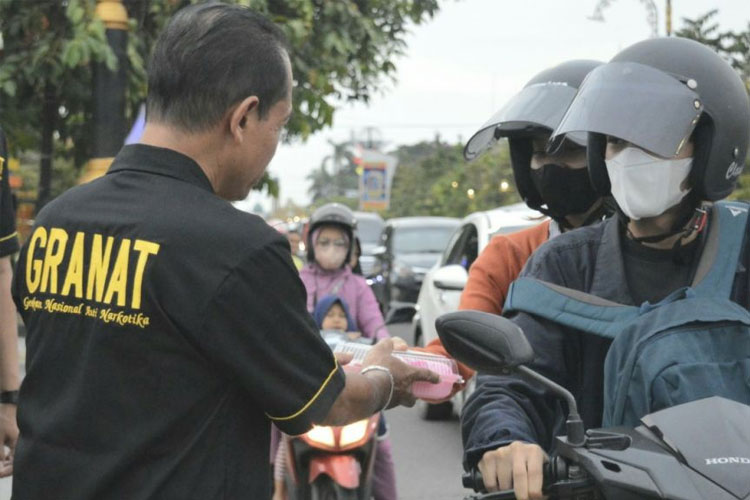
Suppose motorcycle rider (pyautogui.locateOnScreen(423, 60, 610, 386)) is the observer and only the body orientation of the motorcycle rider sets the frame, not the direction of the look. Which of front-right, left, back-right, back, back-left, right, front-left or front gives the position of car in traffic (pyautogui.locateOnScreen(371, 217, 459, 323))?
back-right

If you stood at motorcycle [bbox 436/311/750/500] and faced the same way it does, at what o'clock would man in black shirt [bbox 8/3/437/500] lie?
The man in black shirt is roughly at 3 o'clock from the motorcycle.

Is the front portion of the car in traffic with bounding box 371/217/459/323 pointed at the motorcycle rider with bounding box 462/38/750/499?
yes

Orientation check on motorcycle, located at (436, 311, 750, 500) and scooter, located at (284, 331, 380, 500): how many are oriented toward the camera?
2

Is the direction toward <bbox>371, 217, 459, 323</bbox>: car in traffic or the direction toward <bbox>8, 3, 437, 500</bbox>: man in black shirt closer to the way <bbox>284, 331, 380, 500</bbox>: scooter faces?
the man in black shirt

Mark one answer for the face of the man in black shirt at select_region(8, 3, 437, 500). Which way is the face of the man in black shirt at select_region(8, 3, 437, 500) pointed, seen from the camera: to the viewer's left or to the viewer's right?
to the viewer's right

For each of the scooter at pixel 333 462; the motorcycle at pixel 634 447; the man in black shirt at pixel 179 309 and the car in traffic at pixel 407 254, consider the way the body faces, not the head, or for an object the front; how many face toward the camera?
3

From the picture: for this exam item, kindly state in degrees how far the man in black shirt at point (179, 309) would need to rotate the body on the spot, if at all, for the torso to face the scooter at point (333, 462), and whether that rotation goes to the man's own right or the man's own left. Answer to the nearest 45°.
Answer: approximately 45° to the man's own left

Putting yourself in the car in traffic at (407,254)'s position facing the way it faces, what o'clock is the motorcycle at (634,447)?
The motorcycle is roughly at 12 o'clock from the car in traffic.

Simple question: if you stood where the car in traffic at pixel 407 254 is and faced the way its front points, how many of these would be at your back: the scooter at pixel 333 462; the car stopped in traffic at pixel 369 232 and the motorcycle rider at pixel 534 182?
1
